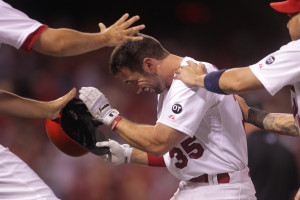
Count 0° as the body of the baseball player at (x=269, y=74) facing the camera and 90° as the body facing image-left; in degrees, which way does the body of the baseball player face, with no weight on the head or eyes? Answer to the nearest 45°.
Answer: approximately 90°

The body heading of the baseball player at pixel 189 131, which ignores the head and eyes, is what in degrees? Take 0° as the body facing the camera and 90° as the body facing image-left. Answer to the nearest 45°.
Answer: approximately 90°

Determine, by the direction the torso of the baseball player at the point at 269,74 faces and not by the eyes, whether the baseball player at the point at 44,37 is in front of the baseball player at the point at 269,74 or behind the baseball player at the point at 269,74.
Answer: in front

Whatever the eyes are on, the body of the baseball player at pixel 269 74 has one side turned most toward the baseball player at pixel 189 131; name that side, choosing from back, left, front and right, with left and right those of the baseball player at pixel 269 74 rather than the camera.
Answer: front

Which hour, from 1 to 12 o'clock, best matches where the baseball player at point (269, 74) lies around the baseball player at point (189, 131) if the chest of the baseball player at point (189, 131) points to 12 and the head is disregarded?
the baseball player at point (269, 74) is roughly at 7 o'clock from the baseball player at point (189, 131).
